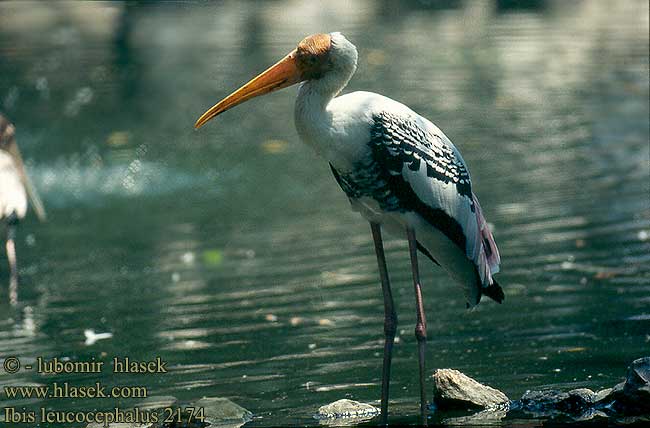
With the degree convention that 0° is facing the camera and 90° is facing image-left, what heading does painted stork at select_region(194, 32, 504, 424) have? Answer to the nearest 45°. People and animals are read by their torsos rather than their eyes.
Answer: approximately 90°

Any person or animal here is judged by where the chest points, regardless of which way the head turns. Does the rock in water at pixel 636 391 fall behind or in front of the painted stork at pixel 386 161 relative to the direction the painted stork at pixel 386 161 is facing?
behind
